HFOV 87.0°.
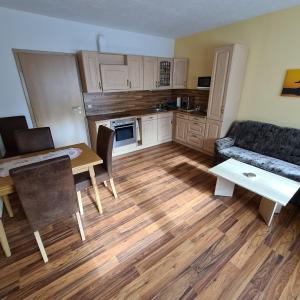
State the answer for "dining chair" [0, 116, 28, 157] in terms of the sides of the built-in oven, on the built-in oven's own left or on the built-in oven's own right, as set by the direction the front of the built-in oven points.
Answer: on the built-in oven's own right

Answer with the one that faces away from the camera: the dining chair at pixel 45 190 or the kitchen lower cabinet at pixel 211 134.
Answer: the dining chair

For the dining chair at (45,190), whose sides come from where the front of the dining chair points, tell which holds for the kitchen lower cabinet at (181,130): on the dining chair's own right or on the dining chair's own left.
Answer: on the dining chair's own right

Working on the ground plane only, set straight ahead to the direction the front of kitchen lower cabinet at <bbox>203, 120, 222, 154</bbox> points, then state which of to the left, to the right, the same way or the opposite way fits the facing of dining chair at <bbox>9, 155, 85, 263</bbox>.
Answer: to the right

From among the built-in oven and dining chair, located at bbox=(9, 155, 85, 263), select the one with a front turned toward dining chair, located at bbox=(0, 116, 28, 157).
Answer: dining chair, located at bbox=(9, 155, 85, 263)

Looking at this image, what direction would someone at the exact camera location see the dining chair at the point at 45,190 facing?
facing away from the viewer

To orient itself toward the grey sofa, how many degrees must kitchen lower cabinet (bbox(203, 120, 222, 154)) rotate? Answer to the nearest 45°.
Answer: approximately 90° to its left

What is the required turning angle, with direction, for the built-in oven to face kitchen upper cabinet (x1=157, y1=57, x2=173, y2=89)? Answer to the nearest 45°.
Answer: approximately 90° to its left

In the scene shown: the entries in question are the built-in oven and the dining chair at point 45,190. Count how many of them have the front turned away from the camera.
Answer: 1
